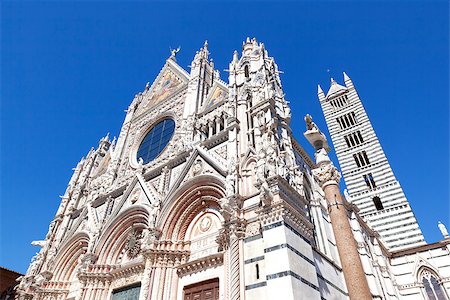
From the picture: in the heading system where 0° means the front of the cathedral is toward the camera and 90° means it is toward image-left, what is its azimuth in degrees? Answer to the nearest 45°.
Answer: approximately 45°

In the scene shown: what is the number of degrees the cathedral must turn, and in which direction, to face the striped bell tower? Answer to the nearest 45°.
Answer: approximately 180°
